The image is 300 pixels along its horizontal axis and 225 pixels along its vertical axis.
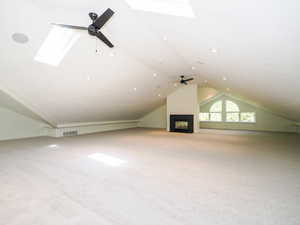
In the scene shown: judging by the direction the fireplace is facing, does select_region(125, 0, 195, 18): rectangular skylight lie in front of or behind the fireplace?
in front

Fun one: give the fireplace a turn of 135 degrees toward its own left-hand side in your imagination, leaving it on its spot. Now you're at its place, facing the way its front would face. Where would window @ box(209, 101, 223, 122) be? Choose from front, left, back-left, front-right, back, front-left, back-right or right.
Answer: front

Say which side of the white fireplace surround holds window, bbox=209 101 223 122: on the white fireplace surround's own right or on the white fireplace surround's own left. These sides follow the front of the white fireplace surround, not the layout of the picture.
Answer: on the white fireplace surround's own left

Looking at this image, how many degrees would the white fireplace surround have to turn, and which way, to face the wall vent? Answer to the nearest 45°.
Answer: approximately 45° to its right

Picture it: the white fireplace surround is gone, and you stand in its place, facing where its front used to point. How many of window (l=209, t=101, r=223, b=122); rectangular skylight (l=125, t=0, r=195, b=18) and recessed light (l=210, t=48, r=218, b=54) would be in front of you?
2

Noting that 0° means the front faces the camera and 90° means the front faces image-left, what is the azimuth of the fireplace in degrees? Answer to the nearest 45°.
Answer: approximately 0°

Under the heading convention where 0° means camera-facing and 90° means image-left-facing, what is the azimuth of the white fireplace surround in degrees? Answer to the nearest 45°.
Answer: approximately 0°
